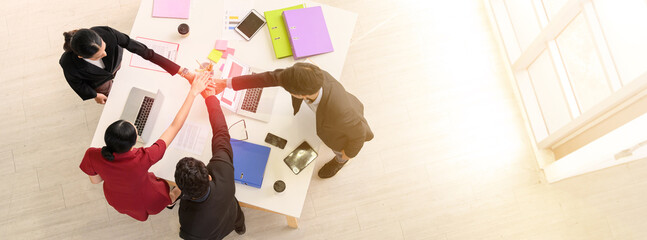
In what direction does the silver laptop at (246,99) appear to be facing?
to the viewer's right

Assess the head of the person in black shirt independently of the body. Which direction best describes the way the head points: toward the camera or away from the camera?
away from the camera

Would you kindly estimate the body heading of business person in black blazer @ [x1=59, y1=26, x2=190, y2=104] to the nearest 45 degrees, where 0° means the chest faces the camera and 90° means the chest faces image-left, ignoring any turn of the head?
approximately 315°

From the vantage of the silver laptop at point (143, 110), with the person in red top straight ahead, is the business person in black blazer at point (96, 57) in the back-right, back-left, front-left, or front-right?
back-right

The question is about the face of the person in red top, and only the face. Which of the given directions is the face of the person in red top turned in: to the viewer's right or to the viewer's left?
to the viewer's right
